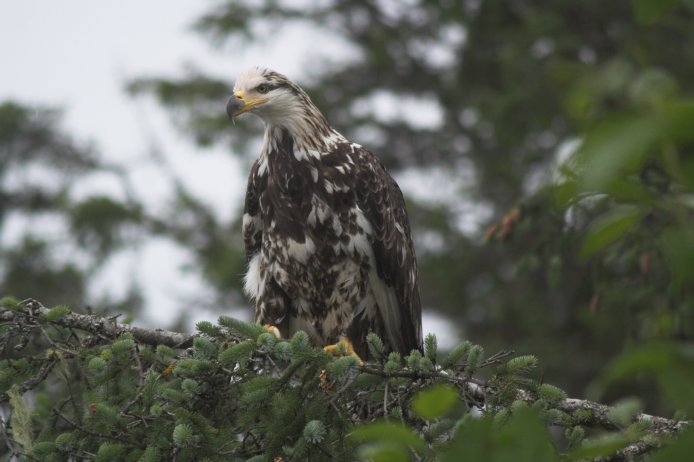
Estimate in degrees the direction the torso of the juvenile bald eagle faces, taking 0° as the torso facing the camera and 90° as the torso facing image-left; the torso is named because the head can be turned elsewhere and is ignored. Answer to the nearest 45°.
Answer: approximately 45°
